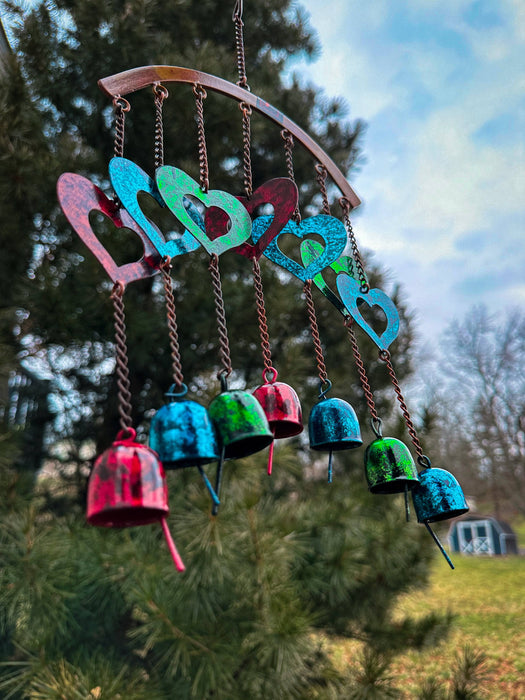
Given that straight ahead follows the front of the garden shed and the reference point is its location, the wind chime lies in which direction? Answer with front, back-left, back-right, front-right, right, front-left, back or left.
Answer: front-left

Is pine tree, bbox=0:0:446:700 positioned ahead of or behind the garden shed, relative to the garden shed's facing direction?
ahead

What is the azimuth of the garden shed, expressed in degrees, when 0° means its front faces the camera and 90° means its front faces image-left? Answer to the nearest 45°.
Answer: approximately 45°
